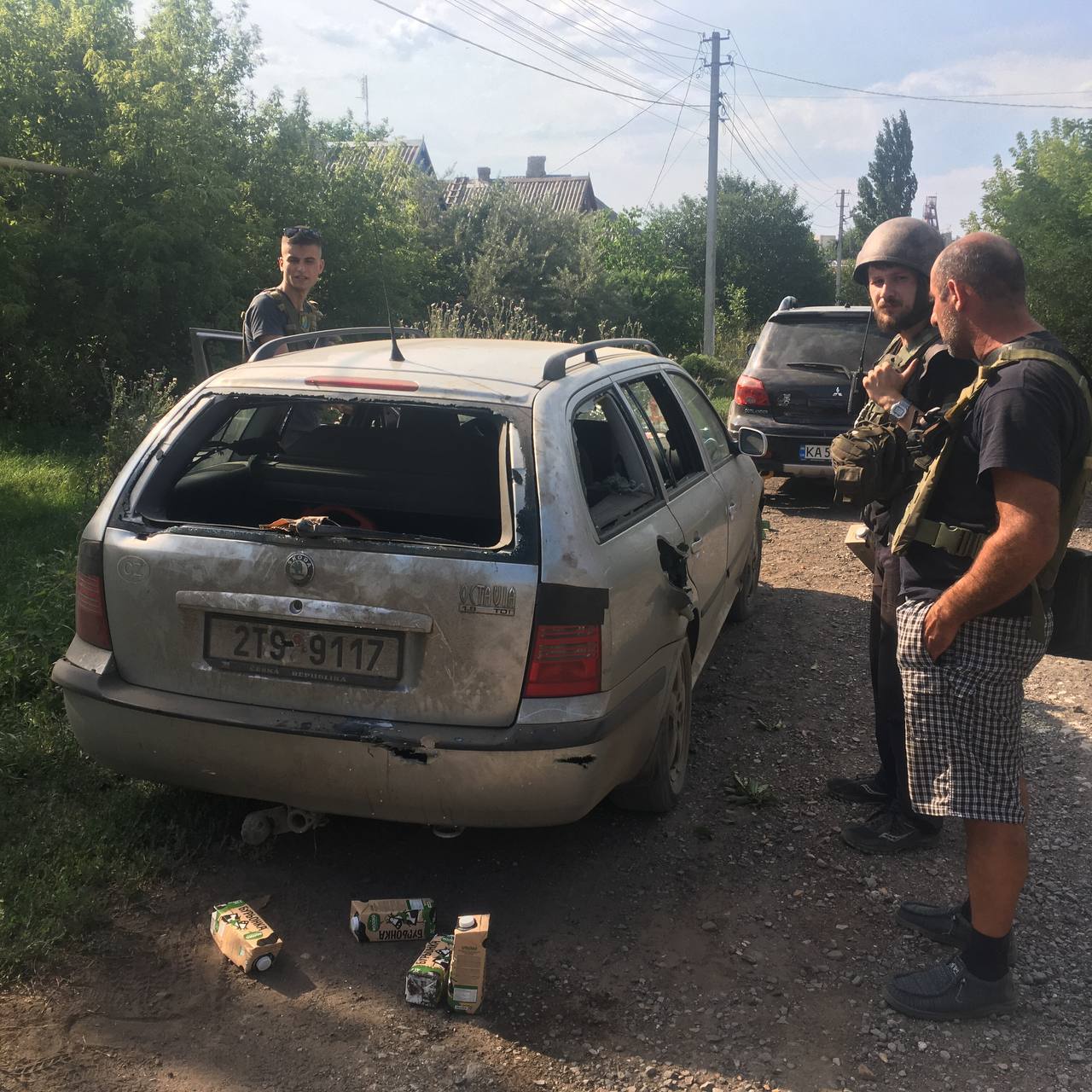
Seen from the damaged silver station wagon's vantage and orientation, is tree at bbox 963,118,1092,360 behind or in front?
in front

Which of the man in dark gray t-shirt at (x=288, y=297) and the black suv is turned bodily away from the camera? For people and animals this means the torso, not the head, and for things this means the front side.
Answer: the black suv

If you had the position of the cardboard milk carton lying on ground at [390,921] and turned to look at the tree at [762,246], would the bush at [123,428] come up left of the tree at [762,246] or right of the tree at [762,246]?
left

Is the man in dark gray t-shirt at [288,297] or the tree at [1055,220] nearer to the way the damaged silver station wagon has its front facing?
the tree

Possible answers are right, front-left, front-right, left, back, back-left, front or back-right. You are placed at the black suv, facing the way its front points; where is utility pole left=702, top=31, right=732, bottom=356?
front

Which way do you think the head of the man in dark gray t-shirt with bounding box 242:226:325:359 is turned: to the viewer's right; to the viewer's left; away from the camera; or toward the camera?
toward the camera

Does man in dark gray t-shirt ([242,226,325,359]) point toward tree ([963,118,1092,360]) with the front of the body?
no

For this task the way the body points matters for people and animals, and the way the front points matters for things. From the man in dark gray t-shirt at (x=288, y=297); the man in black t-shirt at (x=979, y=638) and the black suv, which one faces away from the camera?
the black suv

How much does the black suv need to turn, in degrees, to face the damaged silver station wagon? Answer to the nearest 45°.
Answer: approximately 180°

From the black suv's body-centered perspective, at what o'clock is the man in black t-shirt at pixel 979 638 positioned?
The man in black t-shirt is roughly at 6 o'clock from the black suv.

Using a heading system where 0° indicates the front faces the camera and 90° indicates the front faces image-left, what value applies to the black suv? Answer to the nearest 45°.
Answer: approximately 180°

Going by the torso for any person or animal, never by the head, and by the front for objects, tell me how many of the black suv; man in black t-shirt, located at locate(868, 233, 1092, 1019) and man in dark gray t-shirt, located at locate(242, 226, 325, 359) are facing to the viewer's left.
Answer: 1

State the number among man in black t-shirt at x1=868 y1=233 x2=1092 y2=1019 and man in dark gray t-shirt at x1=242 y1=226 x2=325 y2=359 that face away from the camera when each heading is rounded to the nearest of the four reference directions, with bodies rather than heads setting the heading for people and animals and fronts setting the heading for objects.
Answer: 0

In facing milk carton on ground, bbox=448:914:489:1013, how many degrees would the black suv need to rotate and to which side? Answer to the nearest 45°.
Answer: approximately 180°

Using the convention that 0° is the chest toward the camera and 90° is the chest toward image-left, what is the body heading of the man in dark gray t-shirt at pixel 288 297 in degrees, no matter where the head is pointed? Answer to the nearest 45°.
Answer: approximately 315°

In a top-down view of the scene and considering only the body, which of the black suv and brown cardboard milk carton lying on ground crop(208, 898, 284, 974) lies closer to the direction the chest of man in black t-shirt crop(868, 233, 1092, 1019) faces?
the brown cardboard milk carton lying on ground

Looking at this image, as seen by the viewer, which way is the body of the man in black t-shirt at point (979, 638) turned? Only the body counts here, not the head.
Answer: to the viewer's left

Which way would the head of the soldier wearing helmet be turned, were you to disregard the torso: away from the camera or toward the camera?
toward the camera
